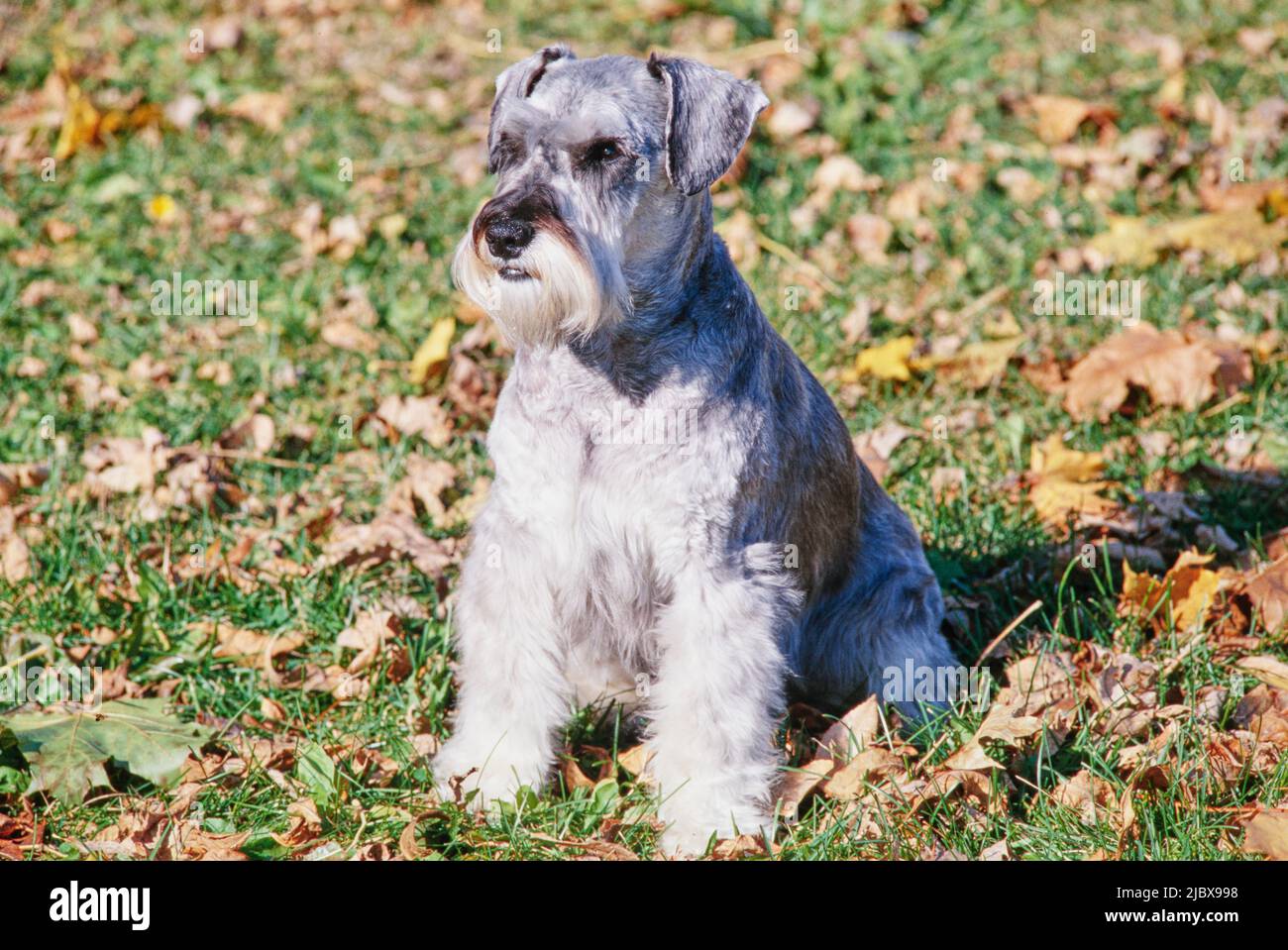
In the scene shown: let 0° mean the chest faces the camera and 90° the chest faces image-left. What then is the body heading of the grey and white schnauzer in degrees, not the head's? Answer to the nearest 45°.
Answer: approximately 45°

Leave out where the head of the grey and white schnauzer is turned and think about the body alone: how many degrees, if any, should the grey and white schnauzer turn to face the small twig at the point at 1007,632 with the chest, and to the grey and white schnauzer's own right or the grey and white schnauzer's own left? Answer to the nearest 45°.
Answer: approximately 180°

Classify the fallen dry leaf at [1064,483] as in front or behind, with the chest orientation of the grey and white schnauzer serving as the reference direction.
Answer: behind

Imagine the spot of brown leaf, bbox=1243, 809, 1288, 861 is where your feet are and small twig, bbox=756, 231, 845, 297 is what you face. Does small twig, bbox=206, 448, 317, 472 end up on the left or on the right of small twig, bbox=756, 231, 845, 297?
left

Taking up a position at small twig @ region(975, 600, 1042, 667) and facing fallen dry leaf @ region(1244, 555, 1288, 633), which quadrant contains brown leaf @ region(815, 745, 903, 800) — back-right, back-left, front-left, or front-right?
back-right

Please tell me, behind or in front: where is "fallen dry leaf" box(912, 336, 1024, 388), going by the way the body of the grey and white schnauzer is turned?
behind

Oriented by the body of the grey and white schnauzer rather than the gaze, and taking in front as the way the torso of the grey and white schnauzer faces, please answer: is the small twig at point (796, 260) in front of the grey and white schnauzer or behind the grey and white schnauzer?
behind

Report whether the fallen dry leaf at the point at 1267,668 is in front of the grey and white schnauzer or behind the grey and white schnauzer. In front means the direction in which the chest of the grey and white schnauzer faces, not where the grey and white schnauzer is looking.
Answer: behind

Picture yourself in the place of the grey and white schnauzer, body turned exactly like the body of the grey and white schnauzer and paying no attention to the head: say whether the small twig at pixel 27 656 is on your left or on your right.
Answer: on your right
